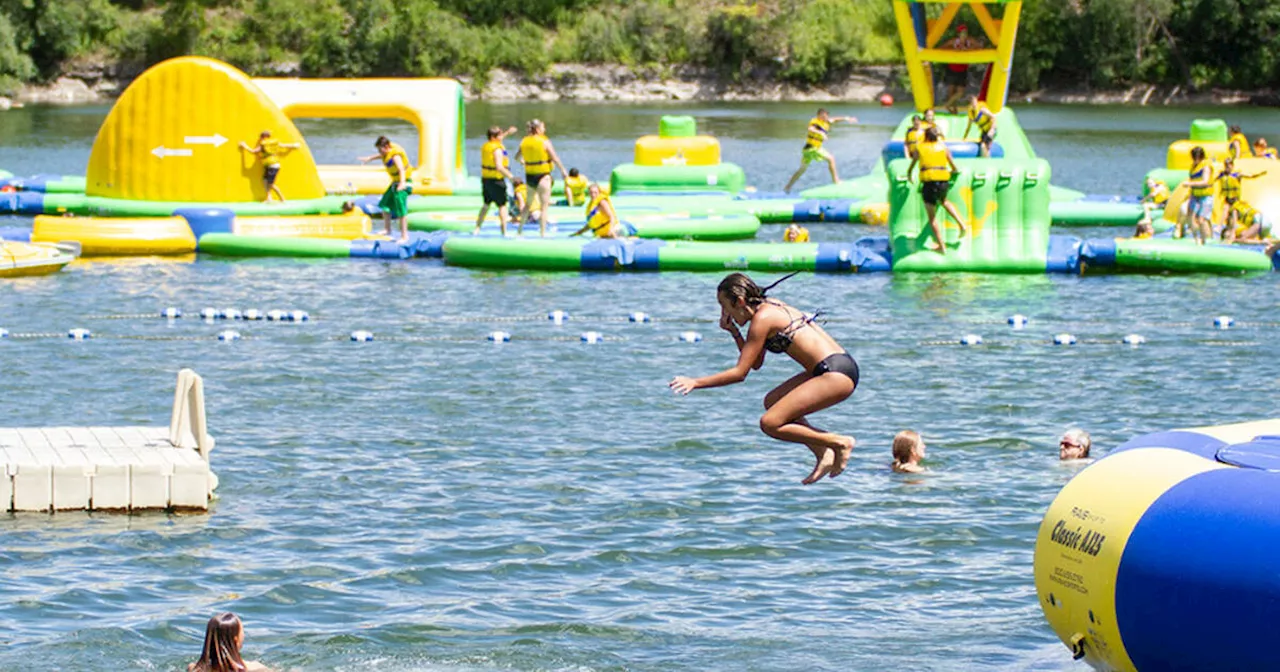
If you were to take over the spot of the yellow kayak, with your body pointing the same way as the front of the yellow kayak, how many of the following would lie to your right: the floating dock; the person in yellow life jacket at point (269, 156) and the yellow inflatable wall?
1

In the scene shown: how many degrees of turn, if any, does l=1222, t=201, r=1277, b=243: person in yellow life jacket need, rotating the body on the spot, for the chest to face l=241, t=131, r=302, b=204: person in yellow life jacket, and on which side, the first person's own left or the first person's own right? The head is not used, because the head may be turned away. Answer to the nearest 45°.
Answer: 0° — they already face them

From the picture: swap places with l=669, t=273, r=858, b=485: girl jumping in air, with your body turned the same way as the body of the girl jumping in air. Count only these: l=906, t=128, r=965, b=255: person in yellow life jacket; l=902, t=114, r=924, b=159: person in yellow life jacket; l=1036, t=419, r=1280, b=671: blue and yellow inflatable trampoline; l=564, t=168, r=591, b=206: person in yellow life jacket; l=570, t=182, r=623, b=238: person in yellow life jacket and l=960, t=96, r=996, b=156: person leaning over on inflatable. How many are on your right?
5

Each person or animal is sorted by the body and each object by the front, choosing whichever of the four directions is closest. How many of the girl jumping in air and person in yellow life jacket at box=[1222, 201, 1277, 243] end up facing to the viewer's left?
2

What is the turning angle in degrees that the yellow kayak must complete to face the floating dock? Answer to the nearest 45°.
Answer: approximately 90° to its right

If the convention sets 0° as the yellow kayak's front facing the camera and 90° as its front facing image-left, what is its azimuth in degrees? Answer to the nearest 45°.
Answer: approximately 270°

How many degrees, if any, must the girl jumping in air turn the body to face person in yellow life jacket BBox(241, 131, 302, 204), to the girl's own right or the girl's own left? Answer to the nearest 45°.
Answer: approximately 45° to the girl's own right

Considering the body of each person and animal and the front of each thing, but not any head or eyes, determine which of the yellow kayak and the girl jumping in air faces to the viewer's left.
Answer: the girl jumping in air

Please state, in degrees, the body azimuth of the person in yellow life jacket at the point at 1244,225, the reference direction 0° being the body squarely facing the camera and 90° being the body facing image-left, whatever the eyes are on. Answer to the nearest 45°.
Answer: approximately 90°

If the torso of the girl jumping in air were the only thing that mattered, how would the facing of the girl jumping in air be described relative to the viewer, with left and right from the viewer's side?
facing to the left of the viewer

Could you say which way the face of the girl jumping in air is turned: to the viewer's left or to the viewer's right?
to the viewer's left

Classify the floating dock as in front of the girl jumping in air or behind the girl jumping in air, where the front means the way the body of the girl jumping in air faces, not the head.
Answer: in front

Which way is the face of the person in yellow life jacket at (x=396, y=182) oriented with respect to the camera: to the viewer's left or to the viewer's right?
to the viewer's left

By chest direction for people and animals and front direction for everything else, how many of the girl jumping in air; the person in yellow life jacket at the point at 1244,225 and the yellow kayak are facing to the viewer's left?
2

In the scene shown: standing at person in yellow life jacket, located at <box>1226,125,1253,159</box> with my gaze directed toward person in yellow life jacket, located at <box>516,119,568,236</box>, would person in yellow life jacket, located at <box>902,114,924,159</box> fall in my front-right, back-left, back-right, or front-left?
front-right
